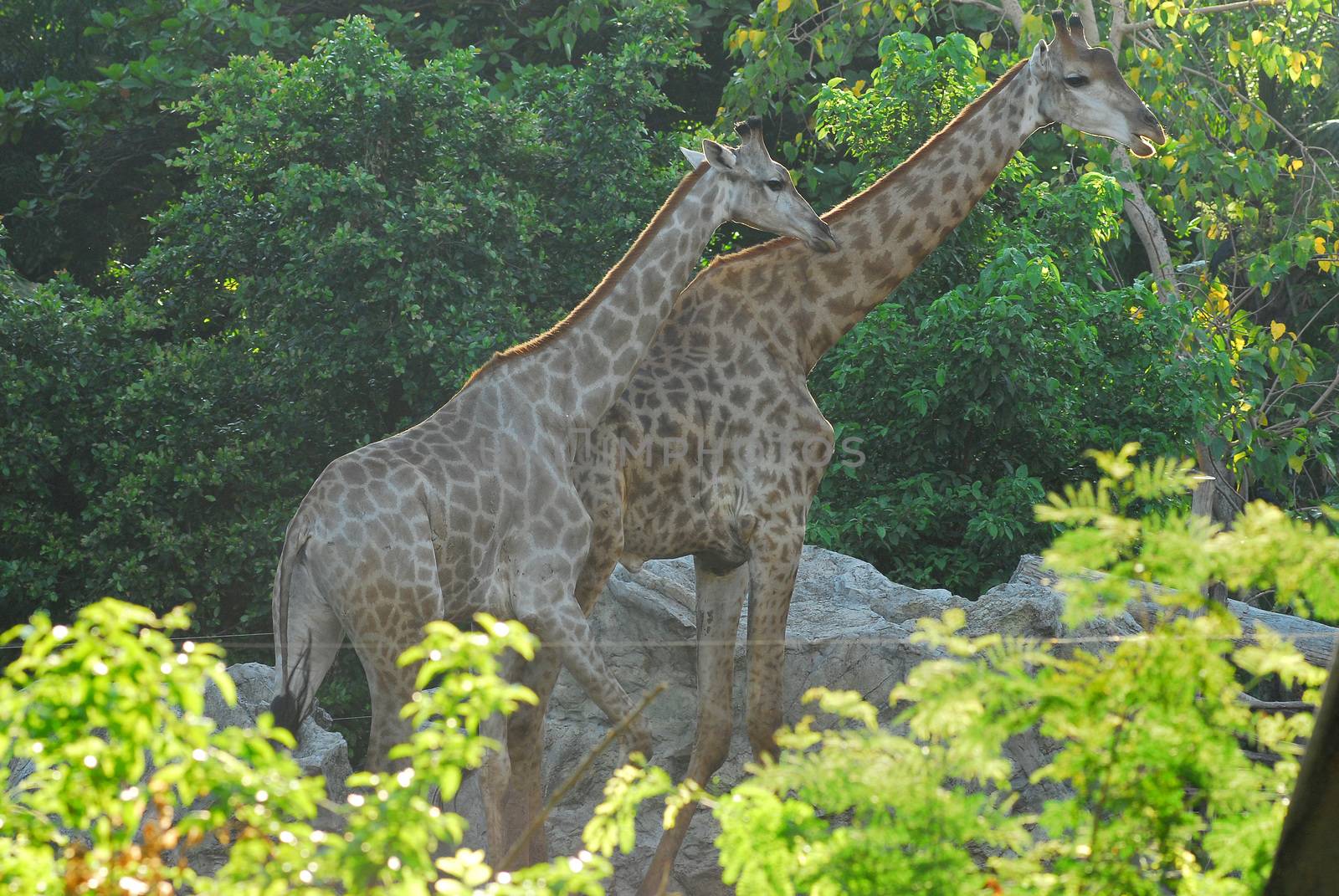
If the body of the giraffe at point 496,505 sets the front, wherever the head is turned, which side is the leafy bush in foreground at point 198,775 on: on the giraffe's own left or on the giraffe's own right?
on the giraffe's own right

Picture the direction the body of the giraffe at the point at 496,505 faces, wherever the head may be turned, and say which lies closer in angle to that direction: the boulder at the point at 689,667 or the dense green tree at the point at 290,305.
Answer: the boulder

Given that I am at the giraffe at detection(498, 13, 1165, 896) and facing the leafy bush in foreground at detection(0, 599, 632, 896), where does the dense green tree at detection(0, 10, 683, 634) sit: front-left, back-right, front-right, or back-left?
back-right

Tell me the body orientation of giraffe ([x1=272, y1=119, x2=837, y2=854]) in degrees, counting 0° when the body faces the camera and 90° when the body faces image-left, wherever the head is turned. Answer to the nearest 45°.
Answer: approximately 270°

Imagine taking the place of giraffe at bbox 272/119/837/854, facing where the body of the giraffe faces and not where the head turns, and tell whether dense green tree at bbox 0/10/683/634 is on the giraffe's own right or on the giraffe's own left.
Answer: on the giraffe's own left

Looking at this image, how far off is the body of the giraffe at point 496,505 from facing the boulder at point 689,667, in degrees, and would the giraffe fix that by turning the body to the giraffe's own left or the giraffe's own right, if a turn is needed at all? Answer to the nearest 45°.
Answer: approximately 45° to the giraffe's own left

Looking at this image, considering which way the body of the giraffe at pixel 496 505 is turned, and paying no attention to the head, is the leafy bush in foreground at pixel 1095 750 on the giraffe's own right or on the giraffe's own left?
on the giraffe's own right
